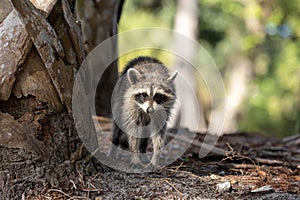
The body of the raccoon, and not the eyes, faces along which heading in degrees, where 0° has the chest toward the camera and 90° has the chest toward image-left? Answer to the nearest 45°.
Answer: approximately 0°

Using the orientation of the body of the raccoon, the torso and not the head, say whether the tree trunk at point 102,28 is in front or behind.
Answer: behind
